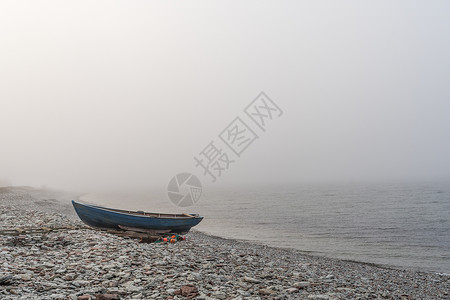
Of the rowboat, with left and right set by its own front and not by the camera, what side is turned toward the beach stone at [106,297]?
left

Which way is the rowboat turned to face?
to the viewer's left

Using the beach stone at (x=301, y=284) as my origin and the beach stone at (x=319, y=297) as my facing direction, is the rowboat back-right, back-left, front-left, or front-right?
back-right

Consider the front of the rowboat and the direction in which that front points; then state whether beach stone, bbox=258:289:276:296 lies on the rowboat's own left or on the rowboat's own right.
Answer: on the rowboat's own left

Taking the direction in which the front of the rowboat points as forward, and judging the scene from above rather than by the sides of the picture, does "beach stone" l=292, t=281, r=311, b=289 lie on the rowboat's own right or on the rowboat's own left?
on the rowboat's own left

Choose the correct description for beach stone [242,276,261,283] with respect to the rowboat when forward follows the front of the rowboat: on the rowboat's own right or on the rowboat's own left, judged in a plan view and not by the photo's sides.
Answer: on the rowboat's own left
